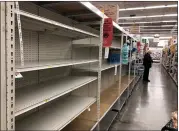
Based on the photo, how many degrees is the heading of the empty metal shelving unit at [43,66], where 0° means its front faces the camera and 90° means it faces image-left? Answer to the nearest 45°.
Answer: approximately 315°
